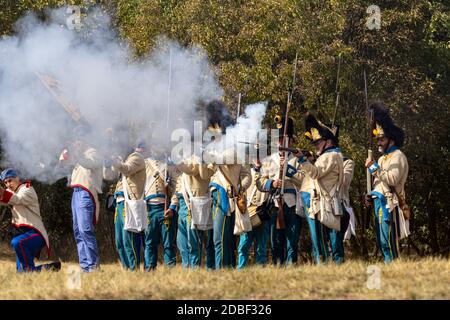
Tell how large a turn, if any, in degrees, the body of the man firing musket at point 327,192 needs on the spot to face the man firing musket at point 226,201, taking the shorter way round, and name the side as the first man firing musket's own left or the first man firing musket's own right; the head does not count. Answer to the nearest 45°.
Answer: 0° — they already face them

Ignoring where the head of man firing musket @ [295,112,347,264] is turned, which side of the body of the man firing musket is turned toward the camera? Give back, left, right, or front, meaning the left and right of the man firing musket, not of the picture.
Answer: left
